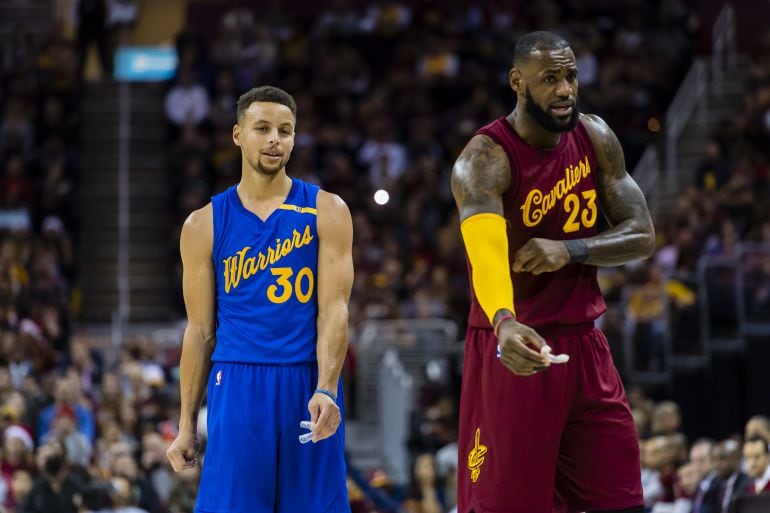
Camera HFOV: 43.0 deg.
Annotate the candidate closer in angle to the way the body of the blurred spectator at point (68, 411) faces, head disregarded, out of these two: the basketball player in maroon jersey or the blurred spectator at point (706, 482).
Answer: the basketball player in maroon jersey

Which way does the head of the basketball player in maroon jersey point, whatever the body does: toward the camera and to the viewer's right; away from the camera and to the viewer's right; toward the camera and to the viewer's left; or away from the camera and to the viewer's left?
toward the camera and to the viewer's right

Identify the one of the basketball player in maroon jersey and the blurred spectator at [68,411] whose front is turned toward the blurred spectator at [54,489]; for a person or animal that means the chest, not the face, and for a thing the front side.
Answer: the blurred spectator at [68,411]

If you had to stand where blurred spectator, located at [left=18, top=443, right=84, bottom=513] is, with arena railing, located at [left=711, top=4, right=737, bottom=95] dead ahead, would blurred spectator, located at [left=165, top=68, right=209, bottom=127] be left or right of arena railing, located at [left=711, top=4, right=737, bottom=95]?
left

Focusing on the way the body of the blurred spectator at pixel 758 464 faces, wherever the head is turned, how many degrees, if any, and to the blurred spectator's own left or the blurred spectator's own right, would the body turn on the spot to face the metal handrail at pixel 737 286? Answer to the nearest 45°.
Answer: approximately 135° to the blurred spectator's own right

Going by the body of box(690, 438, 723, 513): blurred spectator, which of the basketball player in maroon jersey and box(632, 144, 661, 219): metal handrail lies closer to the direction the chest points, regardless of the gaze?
the basketball player in maroon jersey

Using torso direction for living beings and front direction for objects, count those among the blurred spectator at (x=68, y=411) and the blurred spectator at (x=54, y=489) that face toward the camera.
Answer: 2

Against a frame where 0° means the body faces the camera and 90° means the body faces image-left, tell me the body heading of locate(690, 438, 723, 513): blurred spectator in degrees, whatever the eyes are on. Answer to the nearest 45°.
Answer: approximately 45°

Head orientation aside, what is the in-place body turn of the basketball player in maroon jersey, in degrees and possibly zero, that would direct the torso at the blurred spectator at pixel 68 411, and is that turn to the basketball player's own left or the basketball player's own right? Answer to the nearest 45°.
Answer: approximately 180°

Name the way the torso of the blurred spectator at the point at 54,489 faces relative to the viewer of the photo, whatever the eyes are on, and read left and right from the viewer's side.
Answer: facing the viewer
